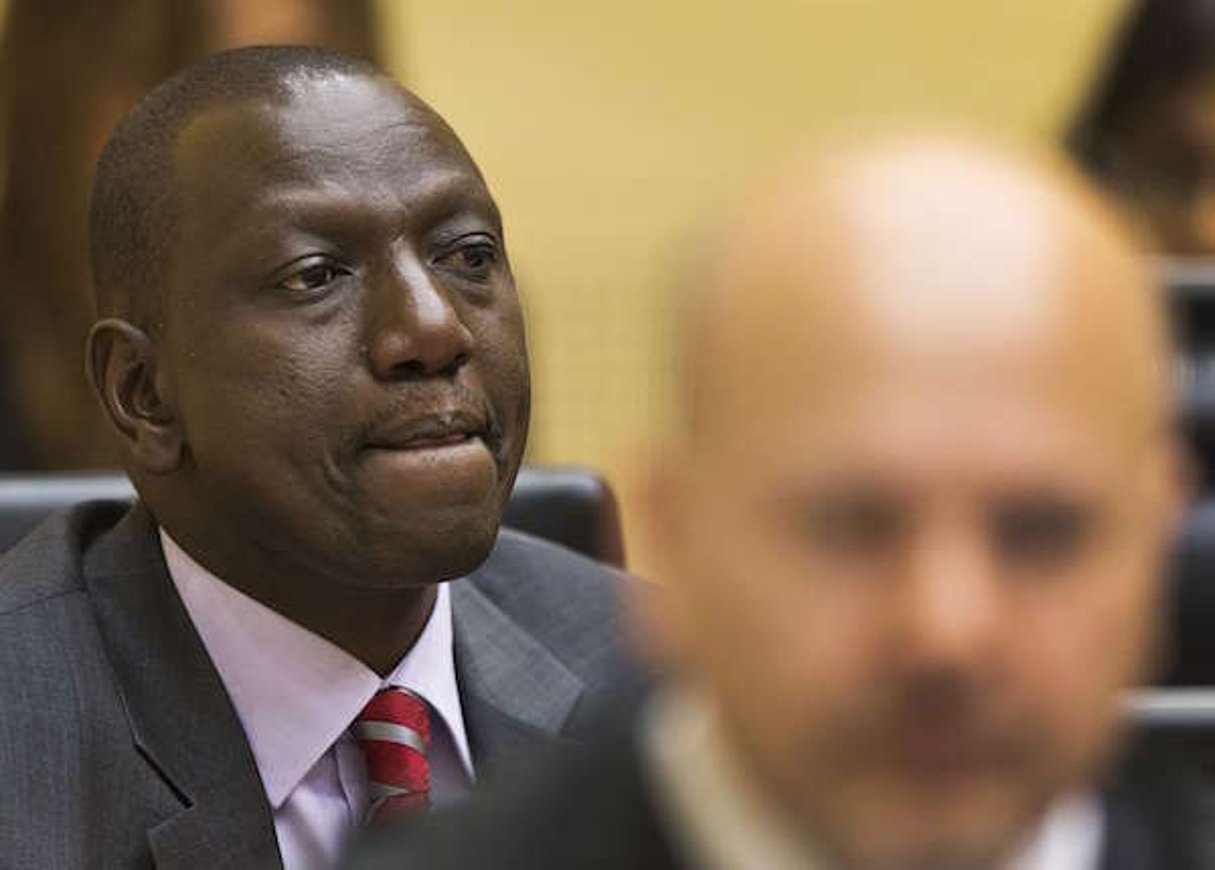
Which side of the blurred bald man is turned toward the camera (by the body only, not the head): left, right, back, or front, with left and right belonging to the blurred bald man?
front

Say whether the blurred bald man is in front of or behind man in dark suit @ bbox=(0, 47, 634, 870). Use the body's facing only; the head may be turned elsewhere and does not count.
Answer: in front

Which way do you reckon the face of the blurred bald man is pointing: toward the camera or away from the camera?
toward the camera

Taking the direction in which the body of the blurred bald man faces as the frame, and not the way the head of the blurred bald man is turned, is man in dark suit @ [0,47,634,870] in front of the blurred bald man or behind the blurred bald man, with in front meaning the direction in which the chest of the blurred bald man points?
behind

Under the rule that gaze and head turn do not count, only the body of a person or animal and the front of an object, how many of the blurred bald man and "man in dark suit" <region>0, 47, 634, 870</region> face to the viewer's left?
0

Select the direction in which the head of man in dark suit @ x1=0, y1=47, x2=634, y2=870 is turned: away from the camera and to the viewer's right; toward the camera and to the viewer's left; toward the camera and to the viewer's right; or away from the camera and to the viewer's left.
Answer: toward the camera and to the viewer's right
